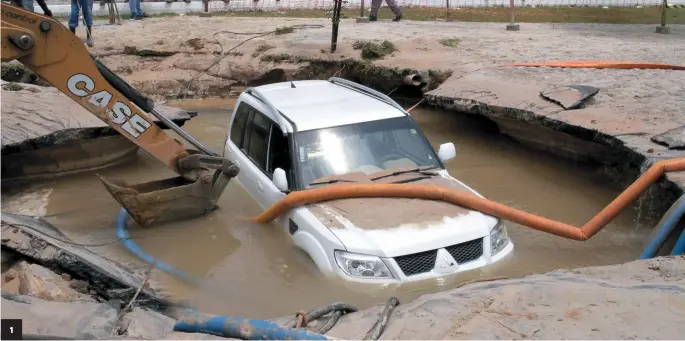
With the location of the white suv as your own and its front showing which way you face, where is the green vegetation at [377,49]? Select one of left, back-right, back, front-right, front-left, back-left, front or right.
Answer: back-left

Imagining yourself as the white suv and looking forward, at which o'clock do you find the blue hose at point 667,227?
The blue hose is roughly at 11 o'clock from the white suv.

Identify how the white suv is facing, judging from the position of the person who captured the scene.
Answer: facing the viewer and to the right of the viewer

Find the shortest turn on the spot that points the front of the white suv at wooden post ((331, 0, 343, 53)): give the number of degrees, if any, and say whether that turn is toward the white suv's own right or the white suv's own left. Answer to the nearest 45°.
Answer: approximately 135° to the white suv's own left

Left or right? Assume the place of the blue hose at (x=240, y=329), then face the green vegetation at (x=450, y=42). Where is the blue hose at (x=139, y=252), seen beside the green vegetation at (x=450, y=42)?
left

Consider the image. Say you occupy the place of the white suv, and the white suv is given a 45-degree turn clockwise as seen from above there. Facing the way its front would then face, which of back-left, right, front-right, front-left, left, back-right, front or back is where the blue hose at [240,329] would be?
front

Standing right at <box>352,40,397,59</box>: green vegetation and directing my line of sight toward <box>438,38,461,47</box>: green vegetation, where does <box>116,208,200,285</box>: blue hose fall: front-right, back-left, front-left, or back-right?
back-right

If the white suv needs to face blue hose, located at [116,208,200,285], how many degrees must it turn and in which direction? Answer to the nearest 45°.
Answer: approximately 135° to its right
